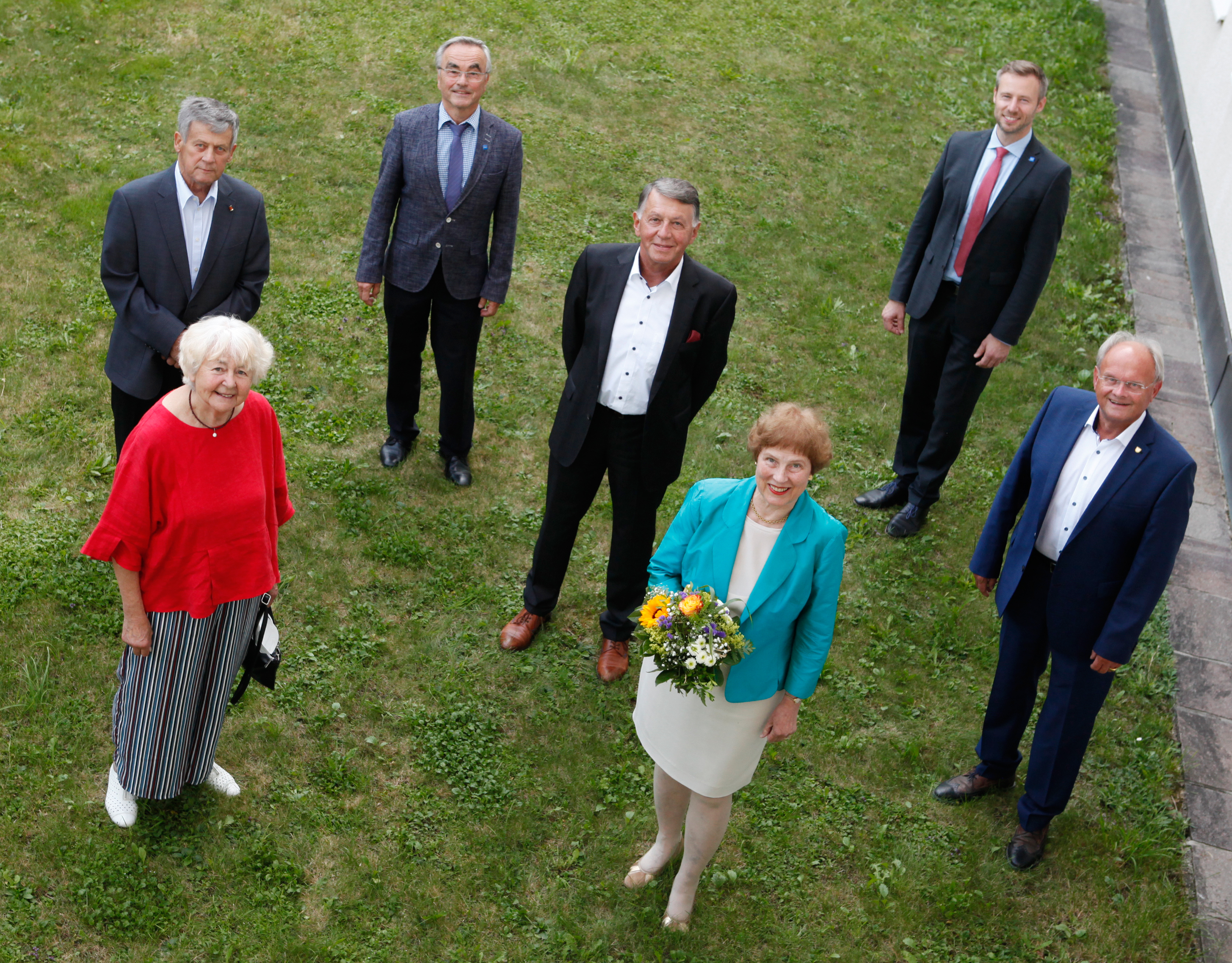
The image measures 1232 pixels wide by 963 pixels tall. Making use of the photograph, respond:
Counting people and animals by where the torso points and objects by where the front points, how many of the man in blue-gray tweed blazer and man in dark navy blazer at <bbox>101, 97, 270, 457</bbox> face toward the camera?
2

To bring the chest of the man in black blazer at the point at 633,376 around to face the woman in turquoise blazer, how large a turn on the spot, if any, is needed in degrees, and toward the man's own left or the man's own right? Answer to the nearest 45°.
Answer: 0° — they already face them

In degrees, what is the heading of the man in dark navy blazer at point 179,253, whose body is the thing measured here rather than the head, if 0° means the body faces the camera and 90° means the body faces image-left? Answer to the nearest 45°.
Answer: approximately 0°

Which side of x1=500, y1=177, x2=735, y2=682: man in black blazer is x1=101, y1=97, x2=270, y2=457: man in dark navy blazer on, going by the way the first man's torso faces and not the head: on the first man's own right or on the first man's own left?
on the first man's own right

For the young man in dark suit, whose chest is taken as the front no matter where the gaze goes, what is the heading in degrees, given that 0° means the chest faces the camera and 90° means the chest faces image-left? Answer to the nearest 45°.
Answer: approximately 45°

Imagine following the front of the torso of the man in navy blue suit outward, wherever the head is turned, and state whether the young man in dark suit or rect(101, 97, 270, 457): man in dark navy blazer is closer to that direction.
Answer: the man in dark navy blazer
